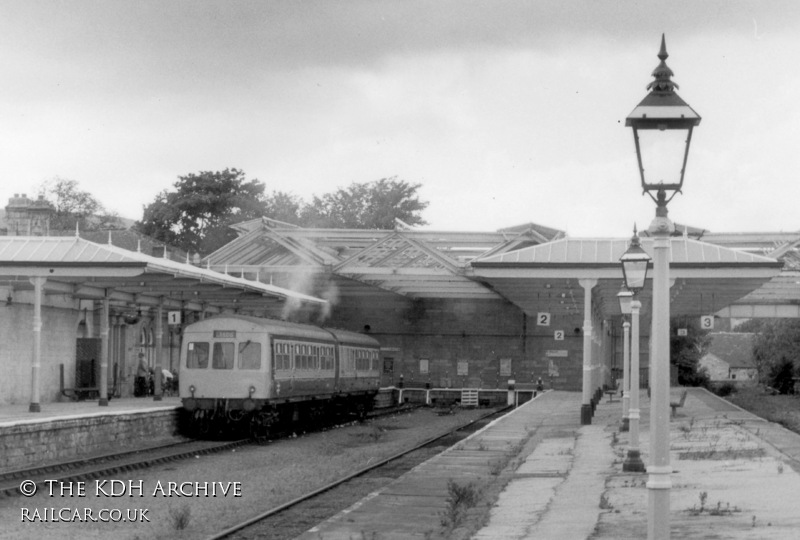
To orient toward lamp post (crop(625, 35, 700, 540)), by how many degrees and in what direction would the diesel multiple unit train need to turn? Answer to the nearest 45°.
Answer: approximately 45° to its left

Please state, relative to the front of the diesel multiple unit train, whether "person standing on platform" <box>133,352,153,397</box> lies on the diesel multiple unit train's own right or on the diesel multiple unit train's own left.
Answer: on the diesel multiple unit train's own right

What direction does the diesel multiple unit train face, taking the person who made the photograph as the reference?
facing the viewer and to the left of the viewer

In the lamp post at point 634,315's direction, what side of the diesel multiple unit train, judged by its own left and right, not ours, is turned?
left

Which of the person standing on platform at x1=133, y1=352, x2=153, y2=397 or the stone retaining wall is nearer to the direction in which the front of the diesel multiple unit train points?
the stone retaining wall

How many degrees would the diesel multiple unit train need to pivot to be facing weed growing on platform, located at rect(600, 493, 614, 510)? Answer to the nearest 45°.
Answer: approximately 45° to its left

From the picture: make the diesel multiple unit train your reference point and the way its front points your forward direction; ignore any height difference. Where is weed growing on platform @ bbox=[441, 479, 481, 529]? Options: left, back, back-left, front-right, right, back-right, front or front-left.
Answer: front-left

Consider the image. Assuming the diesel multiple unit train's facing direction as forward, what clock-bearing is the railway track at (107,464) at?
The railway track is roughly at 11 o'clock from the diesel multiple unit train.

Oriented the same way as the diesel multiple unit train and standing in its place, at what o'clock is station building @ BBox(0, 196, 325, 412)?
The station building is roughly at 3 o'clock from the diesel multiple unit train.

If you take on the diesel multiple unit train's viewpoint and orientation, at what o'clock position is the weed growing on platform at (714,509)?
The weed growing on platform is roughly at 10 o'clock from the diesel multiple unit train.
